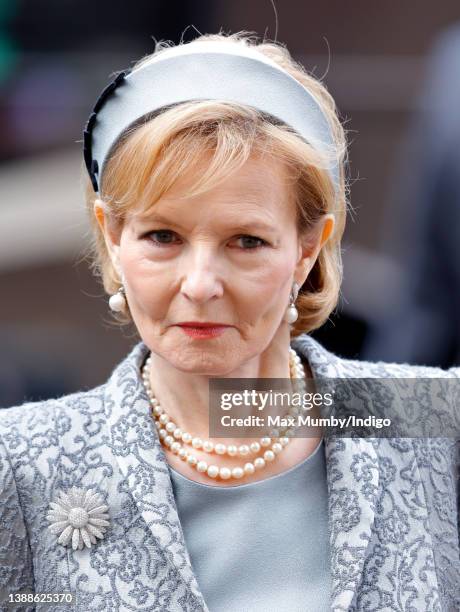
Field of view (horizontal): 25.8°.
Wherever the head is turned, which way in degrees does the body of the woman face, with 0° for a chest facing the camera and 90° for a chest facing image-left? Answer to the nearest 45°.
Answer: approximately 0°
